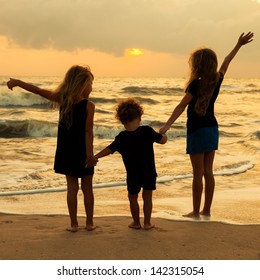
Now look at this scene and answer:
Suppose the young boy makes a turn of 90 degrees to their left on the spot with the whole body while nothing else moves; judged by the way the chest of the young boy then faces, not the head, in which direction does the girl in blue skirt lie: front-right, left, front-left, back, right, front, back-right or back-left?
back-right

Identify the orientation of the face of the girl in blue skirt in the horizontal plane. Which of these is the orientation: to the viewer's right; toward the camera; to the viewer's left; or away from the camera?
away from the camera

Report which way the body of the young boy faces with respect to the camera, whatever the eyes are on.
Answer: away from the camera
